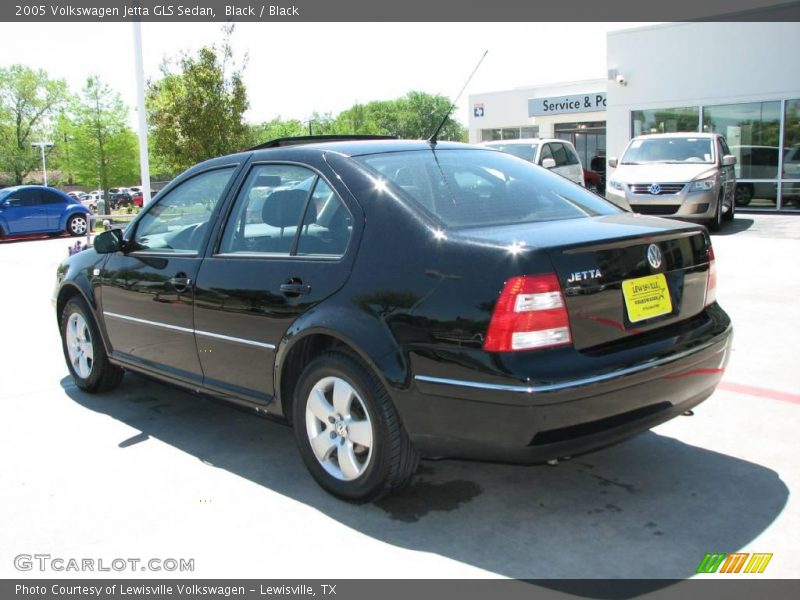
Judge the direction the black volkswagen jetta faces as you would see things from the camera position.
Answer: facing away from the viewer and to the left of the viewer

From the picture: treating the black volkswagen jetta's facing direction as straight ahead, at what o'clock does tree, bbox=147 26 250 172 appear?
The tree is roughly at 1 o'clock from the black volkswagen jetta.

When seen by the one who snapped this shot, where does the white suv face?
facing the viewer and to the left of the viewer

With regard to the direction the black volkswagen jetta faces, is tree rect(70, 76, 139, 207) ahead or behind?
ahead

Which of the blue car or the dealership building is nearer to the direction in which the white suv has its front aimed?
the blue car

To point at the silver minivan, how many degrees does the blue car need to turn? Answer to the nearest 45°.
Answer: approximately 135° to its left

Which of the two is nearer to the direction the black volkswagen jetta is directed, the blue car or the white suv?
the blue car

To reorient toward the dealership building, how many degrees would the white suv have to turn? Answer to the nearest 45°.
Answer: approximately 180°

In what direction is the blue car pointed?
to the viewer's left

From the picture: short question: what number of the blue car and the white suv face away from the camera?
0

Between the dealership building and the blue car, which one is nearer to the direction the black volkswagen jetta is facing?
the blue car

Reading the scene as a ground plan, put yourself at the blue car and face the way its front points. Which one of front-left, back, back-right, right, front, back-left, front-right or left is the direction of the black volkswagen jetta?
left

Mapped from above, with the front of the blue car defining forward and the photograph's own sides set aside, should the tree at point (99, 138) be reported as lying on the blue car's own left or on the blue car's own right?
on the blue car's own right
